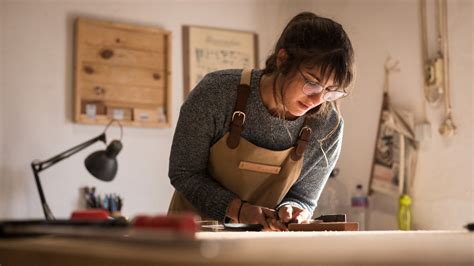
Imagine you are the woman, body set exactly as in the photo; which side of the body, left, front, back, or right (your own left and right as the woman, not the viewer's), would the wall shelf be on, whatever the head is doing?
back

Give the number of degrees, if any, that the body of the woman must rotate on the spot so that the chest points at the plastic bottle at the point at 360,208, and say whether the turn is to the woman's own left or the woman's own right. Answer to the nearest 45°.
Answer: approximately 135° to the woman's own left

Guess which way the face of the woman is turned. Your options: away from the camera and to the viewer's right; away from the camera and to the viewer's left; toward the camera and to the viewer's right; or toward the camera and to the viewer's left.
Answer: toward the camera and to the viewer's right

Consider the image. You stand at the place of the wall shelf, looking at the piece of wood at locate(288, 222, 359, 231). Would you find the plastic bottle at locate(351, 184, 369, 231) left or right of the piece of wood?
left

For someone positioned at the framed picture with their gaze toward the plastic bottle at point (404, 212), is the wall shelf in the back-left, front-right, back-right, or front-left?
back-right

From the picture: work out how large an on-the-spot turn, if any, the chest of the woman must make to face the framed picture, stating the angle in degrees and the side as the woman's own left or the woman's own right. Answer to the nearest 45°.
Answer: approximately 135° to the woman's own left

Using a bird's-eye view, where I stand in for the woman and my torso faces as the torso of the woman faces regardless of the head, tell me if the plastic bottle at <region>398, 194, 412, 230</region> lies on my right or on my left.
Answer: on my left

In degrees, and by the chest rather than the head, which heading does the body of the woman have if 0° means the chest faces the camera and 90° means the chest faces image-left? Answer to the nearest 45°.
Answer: approximately 315°
